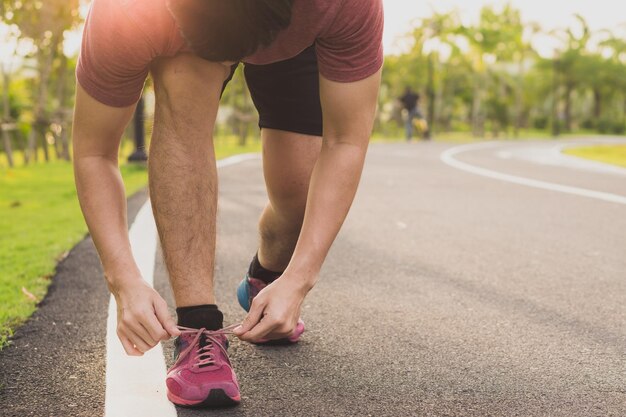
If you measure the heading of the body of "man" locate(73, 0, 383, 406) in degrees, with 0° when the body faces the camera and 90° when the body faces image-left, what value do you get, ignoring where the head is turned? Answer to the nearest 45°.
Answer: approximately 0°

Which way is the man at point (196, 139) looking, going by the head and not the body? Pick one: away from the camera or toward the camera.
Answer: toward the camera
